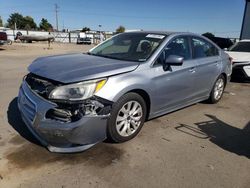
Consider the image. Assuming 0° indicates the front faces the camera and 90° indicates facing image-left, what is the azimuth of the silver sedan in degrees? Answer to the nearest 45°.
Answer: approximately 45°

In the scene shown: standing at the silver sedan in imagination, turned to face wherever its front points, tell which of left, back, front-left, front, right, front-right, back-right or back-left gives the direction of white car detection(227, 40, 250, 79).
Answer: back
